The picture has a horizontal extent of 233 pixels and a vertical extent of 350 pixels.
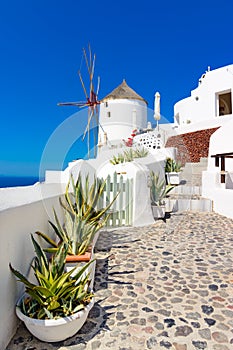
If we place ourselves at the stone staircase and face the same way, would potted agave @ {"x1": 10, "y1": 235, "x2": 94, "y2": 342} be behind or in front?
in front

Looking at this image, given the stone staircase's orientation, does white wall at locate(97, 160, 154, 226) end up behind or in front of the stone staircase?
in front

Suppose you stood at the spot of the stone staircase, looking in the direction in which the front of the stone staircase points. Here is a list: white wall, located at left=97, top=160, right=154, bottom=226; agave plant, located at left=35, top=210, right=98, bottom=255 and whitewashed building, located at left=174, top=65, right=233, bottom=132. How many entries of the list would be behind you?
1

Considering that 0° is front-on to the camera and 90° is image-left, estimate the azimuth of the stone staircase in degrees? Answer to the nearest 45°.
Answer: approximately 0°

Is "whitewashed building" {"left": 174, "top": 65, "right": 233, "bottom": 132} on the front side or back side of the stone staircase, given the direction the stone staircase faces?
on the back side

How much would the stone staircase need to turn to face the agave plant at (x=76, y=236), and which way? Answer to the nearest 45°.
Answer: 0° — it already faces it

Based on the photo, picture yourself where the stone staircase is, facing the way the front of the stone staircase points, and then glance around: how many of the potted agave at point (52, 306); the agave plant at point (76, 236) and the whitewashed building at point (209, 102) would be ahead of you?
2

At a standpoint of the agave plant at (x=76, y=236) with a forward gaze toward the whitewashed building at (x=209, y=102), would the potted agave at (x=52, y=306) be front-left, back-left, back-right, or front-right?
back-right

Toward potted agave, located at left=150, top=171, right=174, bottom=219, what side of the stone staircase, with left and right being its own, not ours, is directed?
front
